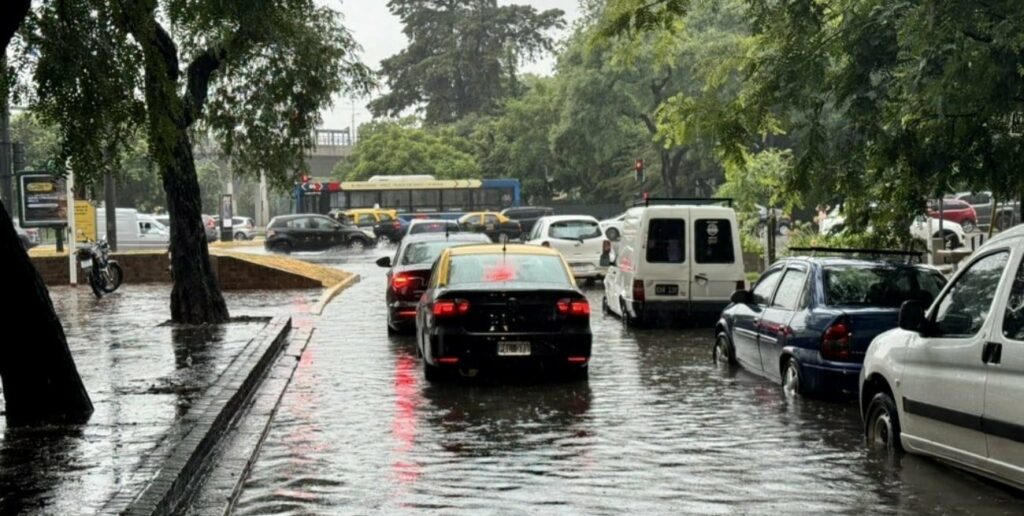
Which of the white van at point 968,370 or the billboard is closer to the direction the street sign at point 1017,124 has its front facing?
the white van

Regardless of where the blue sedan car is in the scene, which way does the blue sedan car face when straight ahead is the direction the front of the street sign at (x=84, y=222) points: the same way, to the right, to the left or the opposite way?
the opposite way

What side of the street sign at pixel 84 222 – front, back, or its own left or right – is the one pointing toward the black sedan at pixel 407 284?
front

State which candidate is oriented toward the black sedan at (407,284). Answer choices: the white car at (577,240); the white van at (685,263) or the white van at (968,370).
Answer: the white van at (968,370)

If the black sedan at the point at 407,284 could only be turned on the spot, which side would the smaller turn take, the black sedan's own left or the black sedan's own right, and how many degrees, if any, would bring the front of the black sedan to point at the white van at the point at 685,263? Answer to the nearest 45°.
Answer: approximately 90° to the black sedan's own right

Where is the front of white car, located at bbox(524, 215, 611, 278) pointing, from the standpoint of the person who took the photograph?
facing away from the viewer and to the left of the viewer

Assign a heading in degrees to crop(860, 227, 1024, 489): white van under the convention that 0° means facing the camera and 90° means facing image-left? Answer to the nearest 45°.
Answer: approximately 135°

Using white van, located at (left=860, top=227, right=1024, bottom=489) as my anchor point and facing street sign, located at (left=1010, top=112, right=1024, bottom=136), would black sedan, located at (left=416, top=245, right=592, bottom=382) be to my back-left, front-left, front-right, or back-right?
front-left

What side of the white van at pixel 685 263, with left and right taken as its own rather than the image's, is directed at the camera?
back

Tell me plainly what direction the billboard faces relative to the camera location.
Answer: facing the viewer

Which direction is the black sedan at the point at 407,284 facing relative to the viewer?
away from the camera

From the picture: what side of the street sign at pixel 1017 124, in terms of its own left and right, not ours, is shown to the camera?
front

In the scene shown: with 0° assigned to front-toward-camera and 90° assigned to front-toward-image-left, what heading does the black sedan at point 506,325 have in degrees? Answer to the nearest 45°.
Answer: approximately 180°
